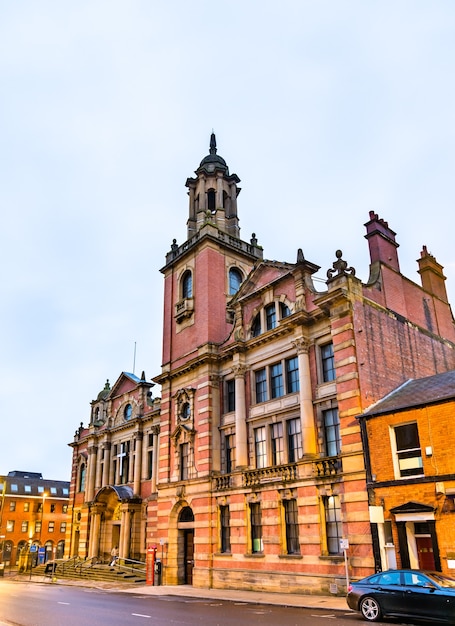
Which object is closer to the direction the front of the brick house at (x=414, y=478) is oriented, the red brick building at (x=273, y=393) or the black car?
the black car

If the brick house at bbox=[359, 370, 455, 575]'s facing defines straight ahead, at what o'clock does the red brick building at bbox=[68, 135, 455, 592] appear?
The red brick building is roughly at 3 o'clock from the brick house.

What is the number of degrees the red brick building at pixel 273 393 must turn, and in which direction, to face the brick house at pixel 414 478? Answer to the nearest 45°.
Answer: approximately 90° to its left

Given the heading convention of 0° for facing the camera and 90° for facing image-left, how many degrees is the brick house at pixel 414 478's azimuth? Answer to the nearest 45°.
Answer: approximately 45°

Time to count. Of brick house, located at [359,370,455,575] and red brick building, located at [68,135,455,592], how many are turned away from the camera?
0

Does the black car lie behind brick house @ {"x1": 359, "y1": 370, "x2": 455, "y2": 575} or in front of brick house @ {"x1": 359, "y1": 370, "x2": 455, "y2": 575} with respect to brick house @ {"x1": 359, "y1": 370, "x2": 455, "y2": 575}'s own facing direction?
in front

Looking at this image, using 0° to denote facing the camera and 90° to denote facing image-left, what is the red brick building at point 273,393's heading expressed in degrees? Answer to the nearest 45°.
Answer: approximately 45°
